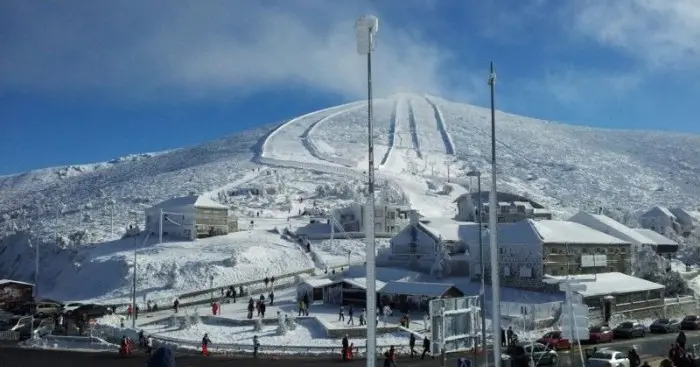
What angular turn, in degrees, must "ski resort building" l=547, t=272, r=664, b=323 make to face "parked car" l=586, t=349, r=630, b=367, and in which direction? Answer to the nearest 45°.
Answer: approximately 45° to its right

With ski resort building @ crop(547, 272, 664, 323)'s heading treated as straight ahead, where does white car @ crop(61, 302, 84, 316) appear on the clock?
The white car is roughly at 4 o'clock from the ski resort building.

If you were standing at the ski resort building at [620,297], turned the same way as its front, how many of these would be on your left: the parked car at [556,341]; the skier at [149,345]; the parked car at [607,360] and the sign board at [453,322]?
0

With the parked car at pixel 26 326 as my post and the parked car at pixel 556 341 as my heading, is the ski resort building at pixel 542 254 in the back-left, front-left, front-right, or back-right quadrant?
front-left

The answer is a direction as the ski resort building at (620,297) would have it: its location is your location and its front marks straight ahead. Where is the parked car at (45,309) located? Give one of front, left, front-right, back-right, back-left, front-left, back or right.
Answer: back-right

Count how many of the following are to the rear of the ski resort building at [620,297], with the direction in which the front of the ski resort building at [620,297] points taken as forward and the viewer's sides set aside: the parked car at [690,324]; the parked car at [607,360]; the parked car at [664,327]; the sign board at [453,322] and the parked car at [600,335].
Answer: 0

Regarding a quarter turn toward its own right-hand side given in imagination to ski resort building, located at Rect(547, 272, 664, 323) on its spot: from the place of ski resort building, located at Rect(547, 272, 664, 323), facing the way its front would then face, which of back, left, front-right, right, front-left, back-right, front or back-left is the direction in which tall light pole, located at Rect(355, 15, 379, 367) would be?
front-left

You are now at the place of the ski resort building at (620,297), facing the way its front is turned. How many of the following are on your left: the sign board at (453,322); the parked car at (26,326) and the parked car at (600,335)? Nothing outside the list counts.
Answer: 0

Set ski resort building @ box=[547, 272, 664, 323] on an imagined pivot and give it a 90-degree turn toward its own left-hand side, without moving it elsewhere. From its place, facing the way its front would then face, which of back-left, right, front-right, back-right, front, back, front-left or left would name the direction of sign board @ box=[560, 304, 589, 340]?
back-right

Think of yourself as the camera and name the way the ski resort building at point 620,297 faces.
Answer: facing the viewer and to the right of the viewer

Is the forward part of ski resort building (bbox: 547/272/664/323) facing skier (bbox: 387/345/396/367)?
no

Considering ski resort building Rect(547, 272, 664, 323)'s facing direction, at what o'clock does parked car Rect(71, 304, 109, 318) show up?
The parked car is roughly at 4 o'clock from the ski resort building.

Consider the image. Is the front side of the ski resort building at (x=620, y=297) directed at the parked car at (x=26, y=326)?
no

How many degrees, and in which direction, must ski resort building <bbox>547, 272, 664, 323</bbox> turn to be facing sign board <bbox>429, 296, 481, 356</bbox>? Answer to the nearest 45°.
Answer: approximately 45° to its right

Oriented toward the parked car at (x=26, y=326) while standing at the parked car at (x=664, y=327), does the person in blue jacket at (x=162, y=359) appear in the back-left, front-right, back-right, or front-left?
front-left

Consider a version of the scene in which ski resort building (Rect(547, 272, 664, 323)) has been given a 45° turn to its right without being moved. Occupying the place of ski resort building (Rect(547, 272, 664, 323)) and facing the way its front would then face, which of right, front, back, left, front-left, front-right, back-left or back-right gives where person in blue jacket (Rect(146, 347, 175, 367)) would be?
front

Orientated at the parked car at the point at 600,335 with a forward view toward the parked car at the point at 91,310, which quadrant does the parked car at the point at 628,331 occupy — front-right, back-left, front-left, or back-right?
back-right

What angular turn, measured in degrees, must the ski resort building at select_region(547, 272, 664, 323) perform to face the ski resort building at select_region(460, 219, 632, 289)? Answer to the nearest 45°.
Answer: approximately 135° to its right
